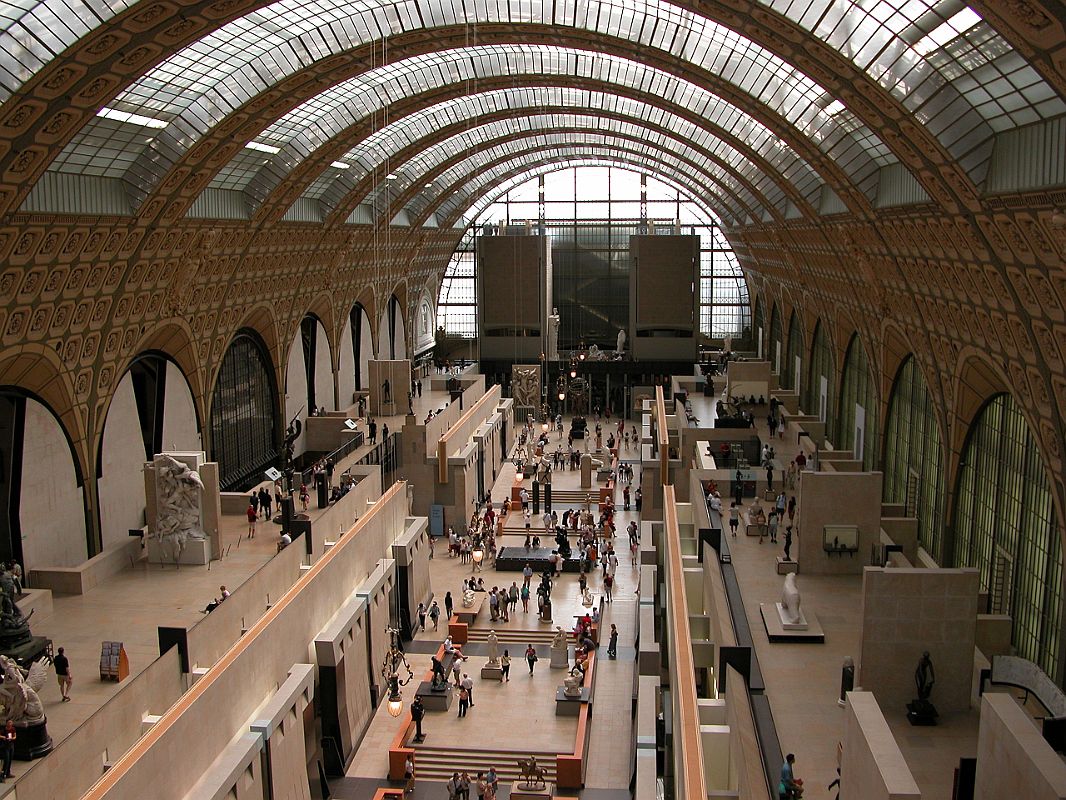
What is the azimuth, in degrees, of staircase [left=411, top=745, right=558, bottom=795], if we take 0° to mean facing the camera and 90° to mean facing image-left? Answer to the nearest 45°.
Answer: approximately 0°

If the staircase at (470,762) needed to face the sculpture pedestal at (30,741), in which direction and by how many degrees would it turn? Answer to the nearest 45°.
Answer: approximately 45° to its right

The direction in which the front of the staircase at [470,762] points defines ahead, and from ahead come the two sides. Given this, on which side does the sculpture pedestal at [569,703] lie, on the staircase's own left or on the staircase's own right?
on the staircase's own left

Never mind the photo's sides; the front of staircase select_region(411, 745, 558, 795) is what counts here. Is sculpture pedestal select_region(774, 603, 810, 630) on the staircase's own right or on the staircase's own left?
on the staircase's own left

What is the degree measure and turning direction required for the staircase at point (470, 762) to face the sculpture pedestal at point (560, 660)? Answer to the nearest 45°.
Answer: approximately 135° to its left

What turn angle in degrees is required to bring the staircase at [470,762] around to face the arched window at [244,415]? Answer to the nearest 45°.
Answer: approximately 135° to its right

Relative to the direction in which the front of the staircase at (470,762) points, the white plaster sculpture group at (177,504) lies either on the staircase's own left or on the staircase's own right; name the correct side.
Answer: on the staircase's own right

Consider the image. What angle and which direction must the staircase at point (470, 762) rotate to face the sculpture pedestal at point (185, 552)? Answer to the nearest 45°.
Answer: approximately 90° to its right

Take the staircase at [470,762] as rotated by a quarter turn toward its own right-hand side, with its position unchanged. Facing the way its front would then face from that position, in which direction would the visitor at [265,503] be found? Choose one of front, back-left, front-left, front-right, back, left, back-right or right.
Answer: front-right
